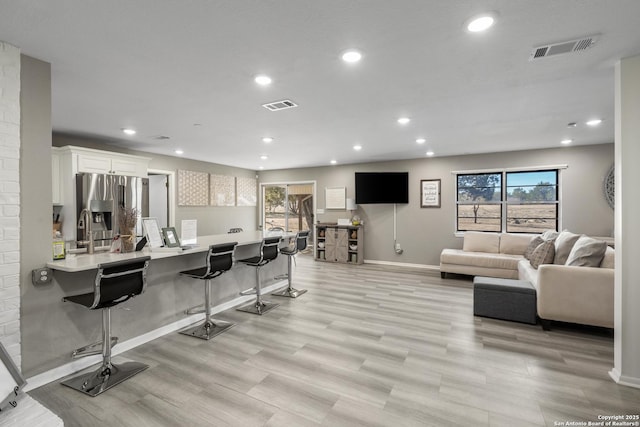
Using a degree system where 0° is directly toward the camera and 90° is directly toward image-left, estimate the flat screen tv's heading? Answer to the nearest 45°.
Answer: approximately 0°

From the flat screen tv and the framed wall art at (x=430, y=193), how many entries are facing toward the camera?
2

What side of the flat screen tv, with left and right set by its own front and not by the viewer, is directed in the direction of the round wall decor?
left

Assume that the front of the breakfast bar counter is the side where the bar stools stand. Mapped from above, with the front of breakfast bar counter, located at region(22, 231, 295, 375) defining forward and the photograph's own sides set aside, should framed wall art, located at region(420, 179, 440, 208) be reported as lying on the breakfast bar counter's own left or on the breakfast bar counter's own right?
on the breakfast bar counter's own left

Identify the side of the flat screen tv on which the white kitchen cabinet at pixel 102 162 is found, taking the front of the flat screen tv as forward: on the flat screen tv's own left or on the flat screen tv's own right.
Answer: on the flat screen tv's own right
